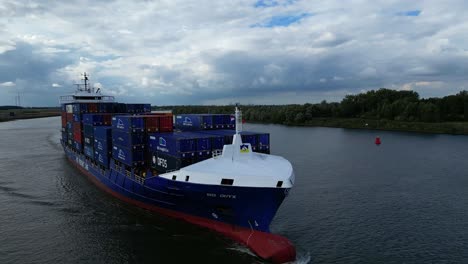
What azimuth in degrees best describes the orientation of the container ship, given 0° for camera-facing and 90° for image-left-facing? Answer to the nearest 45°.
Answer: approximately 315°
